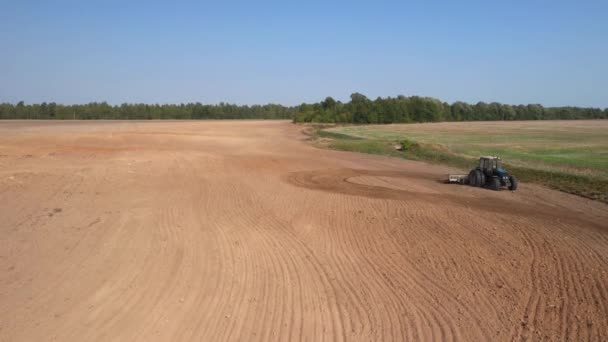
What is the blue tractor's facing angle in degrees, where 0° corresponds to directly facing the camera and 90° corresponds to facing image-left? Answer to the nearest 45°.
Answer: approximately 315°
